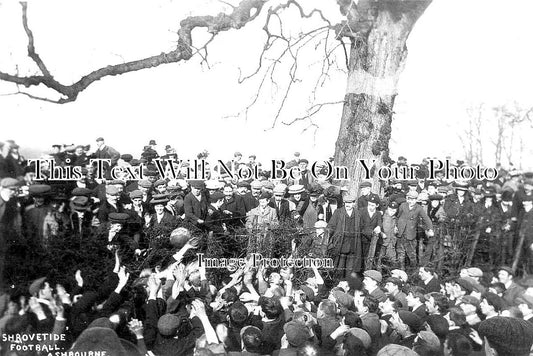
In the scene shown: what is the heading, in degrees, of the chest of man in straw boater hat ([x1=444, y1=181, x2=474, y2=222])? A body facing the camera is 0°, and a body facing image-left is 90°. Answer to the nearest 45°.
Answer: approximately 0°

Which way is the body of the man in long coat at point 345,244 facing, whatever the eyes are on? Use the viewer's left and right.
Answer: facing the viewer

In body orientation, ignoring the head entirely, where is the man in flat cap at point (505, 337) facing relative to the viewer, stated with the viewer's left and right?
facing away from the viewer and to the left of the viewer

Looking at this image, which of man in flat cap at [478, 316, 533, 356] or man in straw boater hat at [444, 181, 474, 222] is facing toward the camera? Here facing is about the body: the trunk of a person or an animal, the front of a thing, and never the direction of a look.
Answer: man in straw boater hat at [444, 181, 474, 222]

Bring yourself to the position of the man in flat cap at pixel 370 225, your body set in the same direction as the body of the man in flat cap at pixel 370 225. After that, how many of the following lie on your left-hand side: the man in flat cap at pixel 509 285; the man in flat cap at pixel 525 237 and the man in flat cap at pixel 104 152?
2

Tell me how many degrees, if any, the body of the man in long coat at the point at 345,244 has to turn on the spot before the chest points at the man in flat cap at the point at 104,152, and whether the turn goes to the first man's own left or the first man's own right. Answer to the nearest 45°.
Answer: approximately 90° to the first man's own right

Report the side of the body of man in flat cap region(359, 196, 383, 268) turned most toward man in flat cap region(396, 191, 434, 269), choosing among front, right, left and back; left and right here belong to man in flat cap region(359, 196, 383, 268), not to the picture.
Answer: left

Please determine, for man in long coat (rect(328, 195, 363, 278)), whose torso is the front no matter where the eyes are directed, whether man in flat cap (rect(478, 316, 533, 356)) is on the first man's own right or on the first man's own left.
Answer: on the first man's own left

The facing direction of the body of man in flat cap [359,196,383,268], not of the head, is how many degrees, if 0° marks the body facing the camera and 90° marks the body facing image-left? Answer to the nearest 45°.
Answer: approximately 0°

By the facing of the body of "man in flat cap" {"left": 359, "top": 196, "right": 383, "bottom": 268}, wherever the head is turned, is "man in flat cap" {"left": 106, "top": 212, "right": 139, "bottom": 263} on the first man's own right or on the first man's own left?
on the first man's own right

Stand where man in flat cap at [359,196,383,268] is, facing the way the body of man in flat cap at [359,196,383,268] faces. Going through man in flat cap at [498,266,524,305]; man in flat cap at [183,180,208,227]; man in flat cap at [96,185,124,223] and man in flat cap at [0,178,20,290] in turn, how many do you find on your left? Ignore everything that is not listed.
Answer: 1

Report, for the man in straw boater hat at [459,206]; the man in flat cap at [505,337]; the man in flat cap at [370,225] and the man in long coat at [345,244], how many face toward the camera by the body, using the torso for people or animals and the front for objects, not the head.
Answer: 3

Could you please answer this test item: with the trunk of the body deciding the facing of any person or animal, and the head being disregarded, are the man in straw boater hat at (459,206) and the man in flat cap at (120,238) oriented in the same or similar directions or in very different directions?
same or similar directions

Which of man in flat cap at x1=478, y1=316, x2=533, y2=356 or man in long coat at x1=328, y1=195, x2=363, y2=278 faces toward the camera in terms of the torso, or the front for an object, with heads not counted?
the man in long coat

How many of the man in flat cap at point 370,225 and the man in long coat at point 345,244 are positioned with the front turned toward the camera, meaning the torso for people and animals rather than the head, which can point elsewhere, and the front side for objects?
2

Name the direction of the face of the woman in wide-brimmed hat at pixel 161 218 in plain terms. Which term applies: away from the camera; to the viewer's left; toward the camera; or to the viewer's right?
toward the camera

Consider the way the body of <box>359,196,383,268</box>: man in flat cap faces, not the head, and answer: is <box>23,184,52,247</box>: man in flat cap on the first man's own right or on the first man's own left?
on the first man's own right
